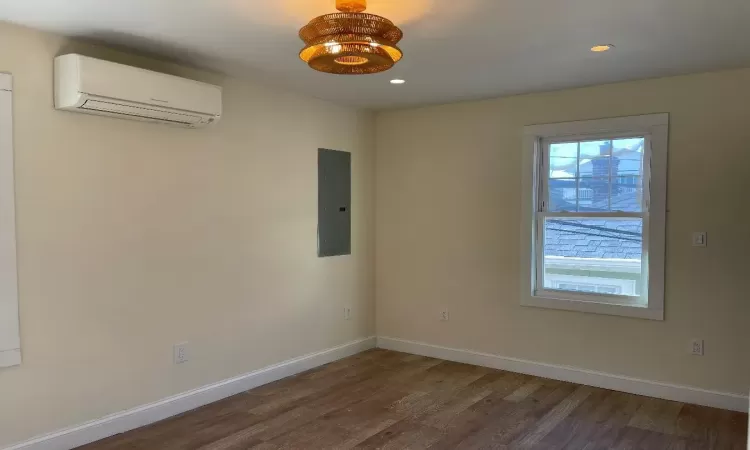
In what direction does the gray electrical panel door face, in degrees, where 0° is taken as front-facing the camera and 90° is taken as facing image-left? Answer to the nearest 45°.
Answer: approximately 315°

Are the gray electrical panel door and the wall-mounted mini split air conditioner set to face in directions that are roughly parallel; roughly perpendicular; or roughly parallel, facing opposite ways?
roughly parallel

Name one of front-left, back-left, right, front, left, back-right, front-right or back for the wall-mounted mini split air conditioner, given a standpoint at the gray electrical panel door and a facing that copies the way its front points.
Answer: right

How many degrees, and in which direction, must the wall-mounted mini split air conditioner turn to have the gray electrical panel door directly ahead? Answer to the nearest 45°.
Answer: approximately 90° to its left

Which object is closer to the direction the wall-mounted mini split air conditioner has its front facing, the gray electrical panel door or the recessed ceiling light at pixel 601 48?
the recessed ceiling light

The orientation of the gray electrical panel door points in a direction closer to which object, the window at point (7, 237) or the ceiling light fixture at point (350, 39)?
the ceiling light fixture

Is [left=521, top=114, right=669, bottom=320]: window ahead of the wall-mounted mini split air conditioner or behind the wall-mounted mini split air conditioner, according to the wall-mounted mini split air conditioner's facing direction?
ahead

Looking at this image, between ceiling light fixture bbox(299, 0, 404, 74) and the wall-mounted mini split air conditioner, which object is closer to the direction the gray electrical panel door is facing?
the ceiling light fixture

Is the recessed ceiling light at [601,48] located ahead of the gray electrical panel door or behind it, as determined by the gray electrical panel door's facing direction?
ahead

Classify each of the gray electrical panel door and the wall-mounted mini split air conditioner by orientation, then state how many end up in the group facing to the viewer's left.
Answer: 0

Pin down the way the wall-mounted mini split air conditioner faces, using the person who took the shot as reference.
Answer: facing the viewer and to the right of the viewer

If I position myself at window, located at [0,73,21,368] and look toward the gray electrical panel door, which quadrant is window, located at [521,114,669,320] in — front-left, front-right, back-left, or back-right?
front-right
